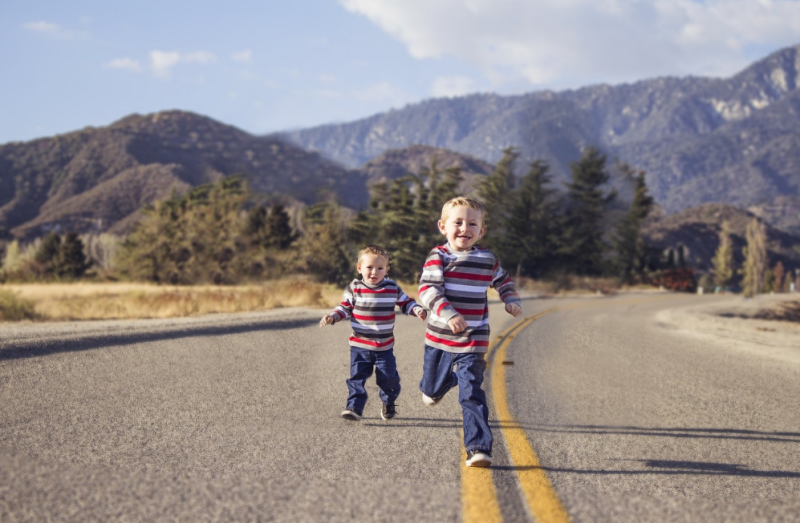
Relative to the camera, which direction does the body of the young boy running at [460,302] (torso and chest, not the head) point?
toward the camera

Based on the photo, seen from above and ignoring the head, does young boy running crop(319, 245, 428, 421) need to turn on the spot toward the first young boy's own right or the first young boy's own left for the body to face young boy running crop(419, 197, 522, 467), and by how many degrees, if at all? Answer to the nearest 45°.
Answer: approximately 45° to the first young boy's own left

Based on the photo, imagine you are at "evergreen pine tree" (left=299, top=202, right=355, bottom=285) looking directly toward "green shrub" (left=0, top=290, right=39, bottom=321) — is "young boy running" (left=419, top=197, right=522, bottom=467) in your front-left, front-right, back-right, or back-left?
front-left

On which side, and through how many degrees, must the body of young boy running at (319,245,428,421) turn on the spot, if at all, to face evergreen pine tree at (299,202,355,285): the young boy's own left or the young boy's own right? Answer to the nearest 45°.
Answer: approximately 180°

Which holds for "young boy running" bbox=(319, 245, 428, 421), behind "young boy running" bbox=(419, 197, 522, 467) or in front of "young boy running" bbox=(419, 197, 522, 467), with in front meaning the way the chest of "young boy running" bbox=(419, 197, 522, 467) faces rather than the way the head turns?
behind

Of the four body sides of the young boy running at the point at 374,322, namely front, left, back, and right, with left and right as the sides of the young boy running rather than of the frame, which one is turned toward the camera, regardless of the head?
front

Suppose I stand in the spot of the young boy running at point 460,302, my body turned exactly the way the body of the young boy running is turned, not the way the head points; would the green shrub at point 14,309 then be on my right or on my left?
on my right

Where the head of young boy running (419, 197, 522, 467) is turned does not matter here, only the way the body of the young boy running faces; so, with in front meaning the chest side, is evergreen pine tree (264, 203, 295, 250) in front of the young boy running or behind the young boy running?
behind

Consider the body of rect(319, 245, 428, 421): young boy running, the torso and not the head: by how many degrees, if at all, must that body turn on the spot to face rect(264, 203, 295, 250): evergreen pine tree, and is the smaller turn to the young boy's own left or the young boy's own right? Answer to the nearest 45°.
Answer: approximately 180°

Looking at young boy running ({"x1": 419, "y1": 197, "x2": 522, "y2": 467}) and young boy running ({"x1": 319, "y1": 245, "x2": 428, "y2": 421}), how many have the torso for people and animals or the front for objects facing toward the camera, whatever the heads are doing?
2
